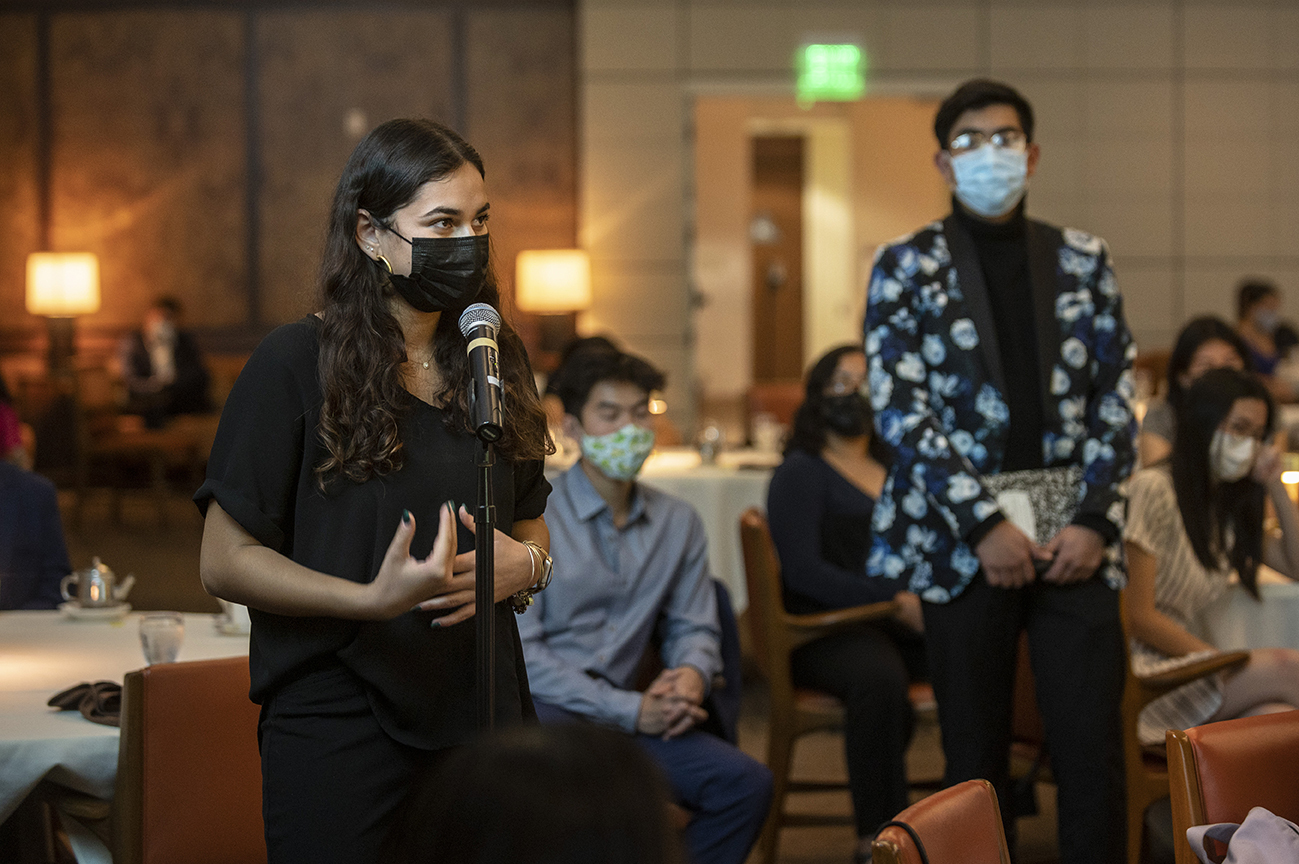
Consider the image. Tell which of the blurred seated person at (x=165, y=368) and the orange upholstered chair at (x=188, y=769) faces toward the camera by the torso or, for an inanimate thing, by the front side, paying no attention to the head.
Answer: the blurred seated person

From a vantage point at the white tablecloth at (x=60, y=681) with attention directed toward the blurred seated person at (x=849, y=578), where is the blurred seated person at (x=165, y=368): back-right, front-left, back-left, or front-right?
front-left

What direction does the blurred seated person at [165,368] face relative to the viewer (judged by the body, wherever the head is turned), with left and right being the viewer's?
facing the viewer

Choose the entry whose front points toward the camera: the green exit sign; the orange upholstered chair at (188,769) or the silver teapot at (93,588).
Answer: the green exit sign

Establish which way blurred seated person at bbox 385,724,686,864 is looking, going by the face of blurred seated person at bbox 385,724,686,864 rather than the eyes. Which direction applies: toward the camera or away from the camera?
away from the camera

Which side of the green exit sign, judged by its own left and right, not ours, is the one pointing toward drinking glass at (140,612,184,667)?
front

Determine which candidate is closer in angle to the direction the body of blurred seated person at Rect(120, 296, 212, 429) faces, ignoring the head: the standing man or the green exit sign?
the standing man

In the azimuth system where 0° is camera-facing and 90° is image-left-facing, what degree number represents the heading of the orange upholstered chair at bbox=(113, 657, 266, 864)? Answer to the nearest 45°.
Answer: approximately 135°

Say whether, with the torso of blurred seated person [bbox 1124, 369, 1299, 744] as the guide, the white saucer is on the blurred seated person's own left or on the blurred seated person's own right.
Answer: on the blurred seated person's own right

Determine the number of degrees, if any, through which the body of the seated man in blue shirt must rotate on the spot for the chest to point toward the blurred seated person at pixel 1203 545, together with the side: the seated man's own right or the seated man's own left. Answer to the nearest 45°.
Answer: approximately 45° to the seated man's own left

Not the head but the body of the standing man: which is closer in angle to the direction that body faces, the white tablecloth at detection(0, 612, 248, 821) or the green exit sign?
the white tablecloth

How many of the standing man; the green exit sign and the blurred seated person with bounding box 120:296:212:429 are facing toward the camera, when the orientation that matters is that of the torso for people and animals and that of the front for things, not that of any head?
3

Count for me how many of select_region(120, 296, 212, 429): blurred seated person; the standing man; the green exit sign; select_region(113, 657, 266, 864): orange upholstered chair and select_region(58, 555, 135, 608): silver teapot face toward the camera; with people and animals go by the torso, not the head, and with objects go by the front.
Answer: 3

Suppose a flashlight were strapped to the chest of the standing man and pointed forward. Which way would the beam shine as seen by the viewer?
toward the camera
